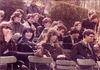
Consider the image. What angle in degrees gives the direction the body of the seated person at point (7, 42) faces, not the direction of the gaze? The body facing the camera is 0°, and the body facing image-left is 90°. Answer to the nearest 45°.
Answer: approximately 315°

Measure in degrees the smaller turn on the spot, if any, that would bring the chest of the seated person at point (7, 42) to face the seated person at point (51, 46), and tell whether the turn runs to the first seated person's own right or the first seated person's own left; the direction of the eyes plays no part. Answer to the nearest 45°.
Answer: approximately 45° to the first seated person's own left
